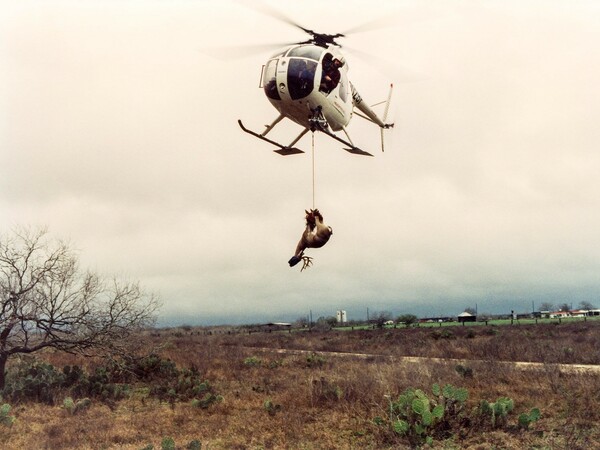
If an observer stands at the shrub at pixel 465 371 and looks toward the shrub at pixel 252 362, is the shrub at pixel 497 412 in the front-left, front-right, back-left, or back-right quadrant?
back-left

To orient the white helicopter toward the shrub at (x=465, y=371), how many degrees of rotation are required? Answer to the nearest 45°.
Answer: approximately 180°

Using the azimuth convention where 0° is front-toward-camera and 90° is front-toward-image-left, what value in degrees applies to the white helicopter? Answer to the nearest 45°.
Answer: approximately 45°
